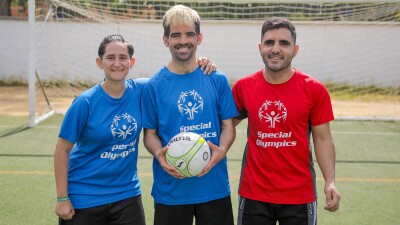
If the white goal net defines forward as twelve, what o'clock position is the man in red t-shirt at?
The man in red t-shirt is roughly at 12 o'clock from the white goal net.

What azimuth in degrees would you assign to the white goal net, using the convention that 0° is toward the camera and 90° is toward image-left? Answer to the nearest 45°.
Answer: approximately 0°

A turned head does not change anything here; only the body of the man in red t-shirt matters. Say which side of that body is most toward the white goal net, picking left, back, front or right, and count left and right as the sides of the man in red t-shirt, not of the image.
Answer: back

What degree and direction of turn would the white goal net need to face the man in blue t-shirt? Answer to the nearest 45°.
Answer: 0° — it already faces them

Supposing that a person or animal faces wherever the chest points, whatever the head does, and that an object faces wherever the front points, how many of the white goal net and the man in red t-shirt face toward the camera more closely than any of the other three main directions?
2

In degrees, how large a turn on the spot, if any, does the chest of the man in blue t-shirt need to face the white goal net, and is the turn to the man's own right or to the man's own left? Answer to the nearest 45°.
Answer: approximately 180°

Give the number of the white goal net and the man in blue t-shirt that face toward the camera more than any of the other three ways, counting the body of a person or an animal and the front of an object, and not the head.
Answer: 2

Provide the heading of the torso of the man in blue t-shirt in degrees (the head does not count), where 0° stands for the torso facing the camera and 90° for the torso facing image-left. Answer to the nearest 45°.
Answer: approximately 0°
